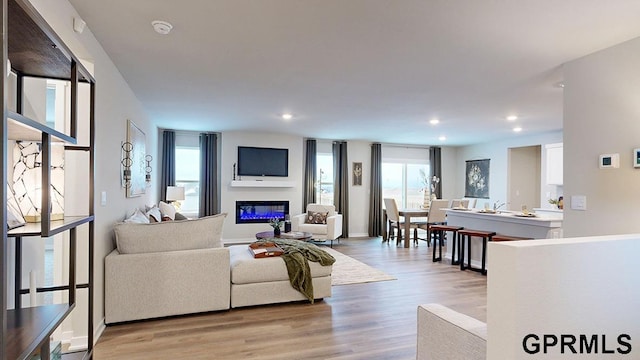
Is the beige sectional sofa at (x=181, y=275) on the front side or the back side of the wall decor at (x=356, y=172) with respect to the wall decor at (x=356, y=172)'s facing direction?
on the front side

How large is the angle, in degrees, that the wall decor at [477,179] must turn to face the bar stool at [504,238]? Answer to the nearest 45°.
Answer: approximately 45° to its left

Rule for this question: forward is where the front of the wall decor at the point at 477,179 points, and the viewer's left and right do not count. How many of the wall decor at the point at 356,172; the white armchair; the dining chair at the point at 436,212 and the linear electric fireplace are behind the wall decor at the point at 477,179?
0

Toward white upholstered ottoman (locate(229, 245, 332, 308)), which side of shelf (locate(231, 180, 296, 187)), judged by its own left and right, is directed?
front

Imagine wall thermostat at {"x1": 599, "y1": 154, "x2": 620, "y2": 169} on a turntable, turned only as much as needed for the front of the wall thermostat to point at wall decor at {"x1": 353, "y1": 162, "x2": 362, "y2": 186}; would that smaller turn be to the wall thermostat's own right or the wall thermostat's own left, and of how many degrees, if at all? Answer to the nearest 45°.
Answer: approximately 90° to the wall thermostat's own right

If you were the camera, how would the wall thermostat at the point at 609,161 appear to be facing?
facing the viewer and to the left of the viewer

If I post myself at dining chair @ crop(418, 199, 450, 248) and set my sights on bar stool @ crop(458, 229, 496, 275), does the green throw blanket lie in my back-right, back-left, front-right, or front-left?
front-right

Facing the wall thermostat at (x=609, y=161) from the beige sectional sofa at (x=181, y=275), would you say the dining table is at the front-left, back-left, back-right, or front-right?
front-left

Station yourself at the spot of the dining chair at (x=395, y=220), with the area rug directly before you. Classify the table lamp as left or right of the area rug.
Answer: right

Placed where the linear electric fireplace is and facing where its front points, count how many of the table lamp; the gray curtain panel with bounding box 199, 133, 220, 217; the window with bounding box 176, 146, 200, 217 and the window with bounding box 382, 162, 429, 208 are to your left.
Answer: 1

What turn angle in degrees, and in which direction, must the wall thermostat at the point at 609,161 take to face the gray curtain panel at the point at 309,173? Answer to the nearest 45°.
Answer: approximately 90° to its right

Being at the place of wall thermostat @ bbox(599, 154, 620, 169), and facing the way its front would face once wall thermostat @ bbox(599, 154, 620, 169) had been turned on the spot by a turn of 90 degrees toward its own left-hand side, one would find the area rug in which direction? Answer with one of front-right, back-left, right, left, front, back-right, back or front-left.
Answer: back-right

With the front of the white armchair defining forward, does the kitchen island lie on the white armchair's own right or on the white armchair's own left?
on the white armchair's own left

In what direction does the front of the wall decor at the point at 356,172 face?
toward the camera

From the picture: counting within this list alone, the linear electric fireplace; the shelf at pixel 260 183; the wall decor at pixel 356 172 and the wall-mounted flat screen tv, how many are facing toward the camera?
4

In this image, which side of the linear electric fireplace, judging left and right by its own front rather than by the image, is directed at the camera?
front

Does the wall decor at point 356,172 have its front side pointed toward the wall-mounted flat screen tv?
no

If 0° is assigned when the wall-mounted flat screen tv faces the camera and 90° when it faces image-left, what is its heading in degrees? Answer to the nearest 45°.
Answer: approximately 0°

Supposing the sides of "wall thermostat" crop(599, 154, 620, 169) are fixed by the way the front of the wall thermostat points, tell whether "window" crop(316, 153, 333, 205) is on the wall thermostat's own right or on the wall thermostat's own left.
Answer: on the wall thermostat's own right

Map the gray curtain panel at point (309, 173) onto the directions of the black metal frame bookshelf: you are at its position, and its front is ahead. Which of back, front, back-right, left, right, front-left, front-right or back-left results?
left
